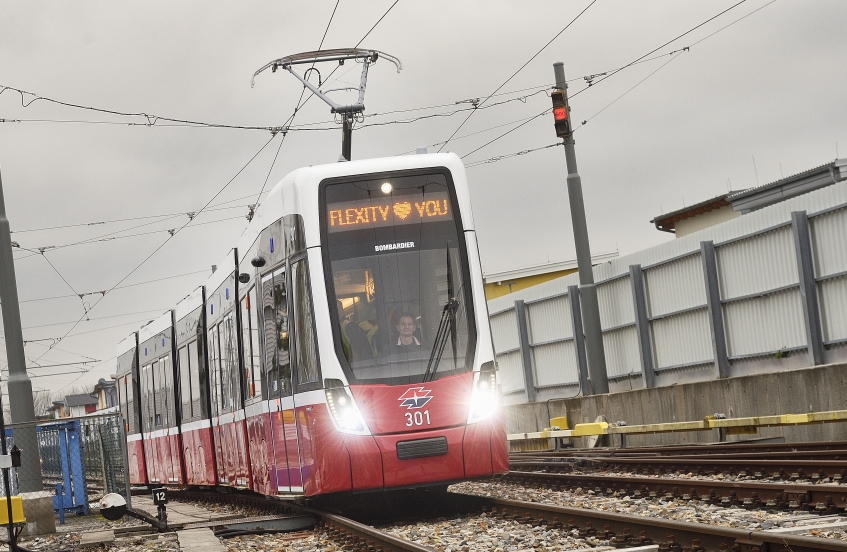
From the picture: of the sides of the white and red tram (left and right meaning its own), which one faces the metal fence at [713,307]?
left

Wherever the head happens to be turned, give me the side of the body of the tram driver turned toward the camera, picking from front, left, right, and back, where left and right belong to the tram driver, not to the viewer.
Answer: front

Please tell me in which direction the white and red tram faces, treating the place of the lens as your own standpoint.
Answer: facing the viewer and to the right of the viewer

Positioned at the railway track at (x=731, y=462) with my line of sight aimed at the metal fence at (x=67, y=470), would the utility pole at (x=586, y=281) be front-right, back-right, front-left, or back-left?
front-right

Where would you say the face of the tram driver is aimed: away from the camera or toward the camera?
toward the camera
